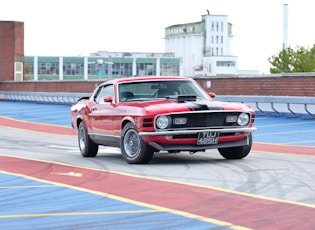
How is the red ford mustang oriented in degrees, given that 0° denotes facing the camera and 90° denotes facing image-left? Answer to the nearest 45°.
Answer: approximately 315°
